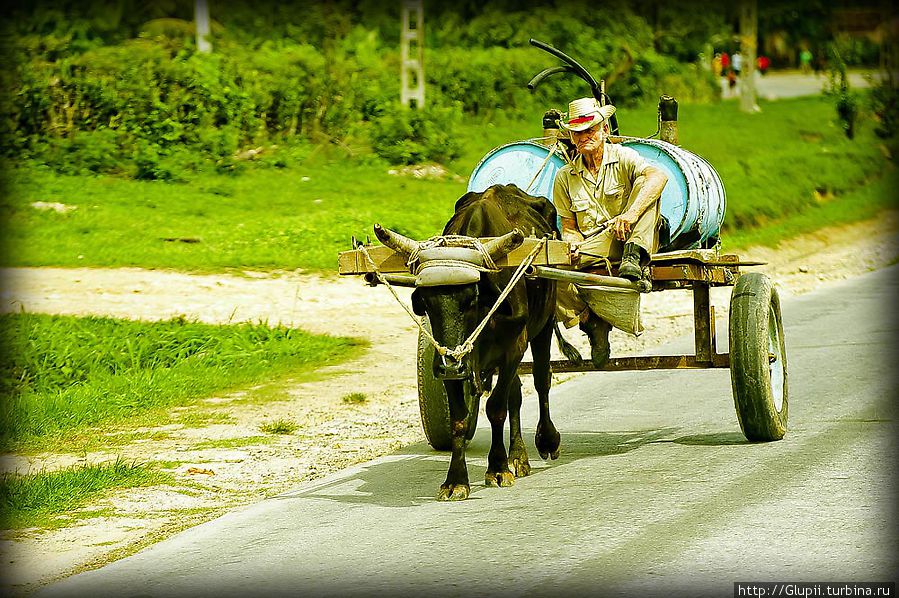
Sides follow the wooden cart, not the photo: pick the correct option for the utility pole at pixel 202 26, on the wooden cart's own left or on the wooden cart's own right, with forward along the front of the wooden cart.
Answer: on the wooden cart's own right

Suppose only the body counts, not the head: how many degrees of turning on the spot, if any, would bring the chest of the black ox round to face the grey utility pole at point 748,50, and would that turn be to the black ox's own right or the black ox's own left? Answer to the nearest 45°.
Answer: approximately 135° to the black ox's own right

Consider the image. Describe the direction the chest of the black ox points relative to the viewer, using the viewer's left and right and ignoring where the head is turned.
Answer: facing the viewer and to the left of the viewer

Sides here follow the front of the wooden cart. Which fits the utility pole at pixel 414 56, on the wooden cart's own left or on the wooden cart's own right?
on the wooden cart's own right

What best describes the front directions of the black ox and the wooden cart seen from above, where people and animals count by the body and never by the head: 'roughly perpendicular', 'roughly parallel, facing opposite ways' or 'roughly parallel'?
roughly parallel

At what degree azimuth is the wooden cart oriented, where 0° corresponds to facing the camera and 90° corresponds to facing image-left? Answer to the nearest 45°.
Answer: approximately 45°

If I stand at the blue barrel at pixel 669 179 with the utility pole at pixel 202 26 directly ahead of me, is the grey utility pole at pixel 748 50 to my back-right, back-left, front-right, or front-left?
front-right

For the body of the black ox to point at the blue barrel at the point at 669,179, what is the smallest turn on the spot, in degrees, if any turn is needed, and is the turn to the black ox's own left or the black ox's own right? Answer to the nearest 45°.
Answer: approximately 180°

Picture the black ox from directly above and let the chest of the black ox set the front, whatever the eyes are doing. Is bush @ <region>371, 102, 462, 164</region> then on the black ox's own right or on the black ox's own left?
on the black ox's own right

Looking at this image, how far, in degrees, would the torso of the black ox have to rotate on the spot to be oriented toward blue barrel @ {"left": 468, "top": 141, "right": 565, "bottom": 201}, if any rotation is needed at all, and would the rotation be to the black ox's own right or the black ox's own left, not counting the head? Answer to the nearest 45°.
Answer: approximately 135° to the black ox's own right
